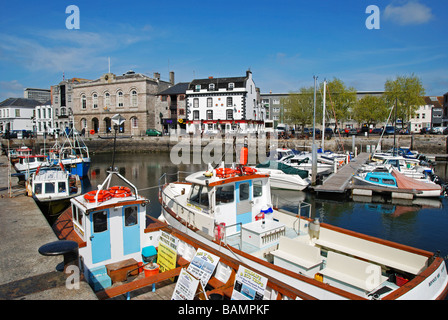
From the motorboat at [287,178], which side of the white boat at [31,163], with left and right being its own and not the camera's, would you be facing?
left

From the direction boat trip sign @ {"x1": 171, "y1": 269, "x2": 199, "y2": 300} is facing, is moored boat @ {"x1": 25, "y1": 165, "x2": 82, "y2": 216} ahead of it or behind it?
behind

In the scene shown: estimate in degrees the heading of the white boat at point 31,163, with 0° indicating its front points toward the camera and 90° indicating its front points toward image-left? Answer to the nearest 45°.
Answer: approximately 45°

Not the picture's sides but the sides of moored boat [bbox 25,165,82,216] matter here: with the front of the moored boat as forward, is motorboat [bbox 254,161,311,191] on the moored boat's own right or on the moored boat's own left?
on the moored boat's own left

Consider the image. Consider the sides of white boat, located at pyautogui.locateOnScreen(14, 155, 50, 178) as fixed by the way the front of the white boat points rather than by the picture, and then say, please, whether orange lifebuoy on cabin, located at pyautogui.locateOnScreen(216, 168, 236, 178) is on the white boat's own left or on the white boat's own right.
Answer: on the white boat's own left

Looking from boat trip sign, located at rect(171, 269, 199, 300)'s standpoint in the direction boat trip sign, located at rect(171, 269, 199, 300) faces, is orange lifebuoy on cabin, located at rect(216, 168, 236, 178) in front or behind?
behind

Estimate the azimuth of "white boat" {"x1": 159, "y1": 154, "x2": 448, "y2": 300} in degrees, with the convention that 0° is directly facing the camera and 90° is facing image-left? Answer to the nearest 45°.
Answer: approximately 135°

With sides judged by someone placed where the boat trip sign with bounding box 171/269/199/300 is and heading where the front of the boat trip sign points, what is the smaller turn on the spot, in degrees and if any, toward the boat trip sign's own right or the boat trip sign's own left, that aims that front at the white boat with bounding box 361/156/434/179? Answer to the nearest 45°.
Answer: approximately 135° to the boat trip sign's own left

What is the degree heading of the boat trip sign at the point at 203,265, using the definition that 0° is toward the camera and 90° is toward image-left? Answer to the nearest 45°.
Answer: approximately 0°
